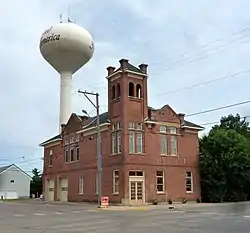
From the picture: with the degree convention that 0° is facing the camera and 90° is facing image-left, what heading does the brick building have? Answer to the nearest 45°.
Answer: approximately 315°

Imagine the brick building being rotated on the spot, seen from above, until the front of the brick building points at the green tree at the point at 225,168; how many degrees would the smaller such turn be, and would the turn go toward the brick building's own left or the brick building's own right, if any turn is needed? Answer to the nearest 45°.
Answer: approximately 45° to the brick building's own left
